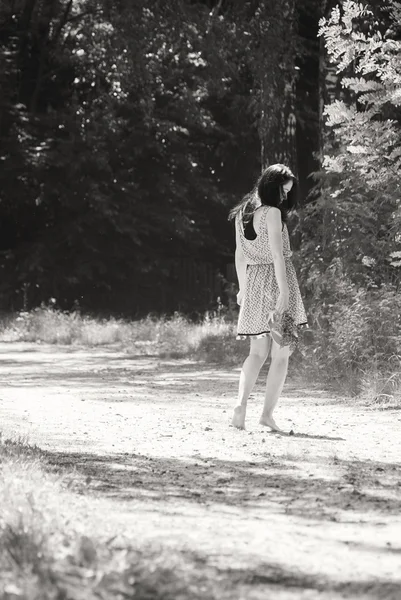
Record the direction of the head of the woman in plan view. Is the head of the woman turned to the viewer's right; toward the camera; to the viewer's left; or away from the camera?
to the viewer's right

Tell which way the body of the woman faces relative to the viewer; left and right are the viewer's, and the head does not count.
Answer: facing away from the viewer and to the right of the viewer
